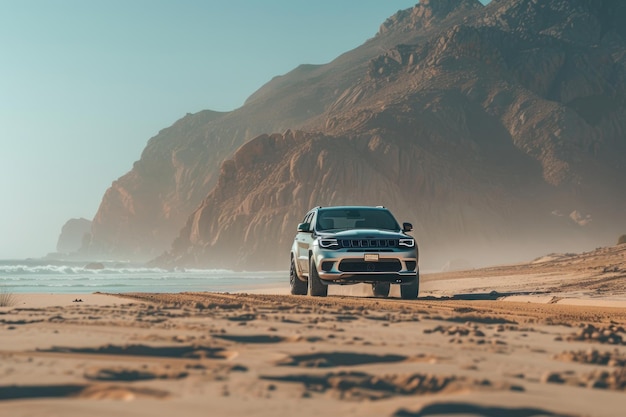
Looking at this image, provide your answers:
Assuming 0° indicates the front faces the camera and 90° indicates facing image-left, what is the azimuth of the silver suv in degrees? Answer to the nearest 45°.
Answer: approximately 0°

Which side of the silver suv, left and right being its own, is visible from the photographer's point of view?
front
